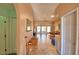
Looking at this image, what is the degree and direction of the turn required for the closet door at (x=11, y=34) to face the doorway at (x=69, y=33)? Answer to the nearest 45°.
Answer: approximately 45° to its left
